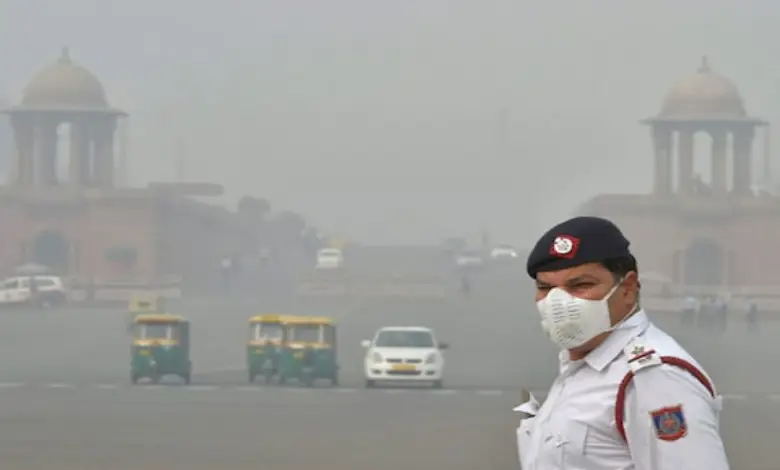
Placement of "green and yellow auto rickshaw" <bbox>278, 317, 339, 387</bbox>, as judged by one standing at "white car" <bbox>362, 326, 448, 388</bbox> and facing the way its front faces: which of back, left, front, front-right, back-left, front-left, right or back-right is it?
right

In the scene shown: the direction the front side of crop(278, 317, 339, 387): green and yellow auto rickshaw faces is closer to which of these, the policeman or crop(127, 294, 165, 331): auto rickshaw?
the policeman

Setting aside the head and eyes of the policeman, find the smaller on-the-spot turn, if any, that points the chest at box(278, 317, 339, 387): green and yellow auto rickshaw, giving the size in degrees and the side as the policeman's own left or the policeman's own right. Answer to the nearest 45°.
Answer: approximately 135° to the policeman's own right

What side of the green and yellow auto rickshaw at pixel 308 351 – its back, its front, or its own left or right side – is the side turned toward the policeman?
front

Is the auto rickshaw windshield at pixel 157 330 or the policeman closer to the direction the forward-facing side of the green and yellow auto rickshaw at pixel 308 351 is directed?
the policeman

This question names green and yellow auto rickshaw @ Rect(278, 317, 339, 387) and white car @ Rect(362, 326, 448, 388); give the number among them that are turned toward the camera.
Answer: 2

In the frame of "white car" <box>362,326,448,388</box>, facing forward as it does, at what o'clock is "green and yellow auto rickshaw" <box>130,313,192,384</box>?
The green and yellow auto rickshaw is roughly at 3 o'clock from the white car.

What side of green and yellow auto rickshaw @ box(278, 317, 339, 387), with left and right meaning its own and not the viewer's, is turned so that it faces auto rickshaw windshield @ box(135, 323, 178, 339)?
right

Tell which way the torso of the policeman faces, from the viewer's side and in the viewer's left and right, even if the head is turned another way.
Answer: facing the viewer and to the left of the viewer

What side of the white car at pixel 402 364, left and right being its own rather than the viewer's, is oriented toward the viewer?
front

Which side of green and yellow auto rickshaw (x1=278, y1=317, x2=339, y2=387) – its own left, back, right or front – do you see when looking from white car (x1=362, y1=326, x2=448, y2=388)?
left

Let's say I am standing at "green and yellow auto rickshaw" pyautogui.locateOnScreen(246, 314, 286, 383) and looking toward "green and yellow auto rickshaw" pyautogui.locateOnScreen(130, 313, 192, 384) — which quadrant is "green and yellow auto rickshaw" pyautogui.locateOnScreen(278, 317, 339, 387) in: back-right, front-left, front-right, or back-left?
back-left

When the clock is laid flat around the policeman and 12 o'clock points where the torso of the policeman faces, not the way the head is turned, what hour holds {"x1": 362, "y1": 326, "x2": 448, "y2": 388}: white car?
The white car is roughly at 4 o'clock from the policeman.

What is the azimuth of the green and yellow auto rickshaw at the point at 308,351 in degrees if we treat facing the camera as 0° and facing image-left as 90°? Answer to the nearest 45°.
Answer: approximately 0°
